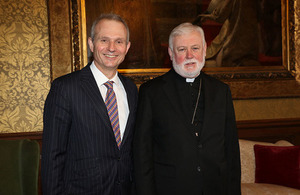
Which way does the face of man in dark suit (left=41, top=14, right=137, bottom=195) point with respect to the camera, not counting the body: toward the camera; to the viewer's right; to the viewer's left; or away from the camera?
toward the camera

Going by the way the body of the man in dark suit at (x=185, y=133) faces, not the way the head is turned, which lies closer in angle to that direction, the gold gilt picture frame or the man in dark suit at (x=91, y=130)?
the man in dark suit

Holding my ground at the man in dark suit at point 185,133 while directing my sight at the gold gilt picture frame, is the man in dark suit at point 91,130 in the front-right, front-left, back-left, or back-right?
back-left

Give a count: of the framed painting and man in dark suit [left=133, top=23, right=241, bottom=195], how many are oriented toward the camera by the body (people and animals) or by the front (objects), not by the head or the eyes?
2

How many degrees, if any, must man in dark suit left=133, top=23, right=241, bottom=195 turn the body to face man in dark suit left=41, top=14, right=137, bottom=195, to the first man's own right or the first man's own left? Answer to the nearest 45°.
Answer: approximately 45° to the first man's own right

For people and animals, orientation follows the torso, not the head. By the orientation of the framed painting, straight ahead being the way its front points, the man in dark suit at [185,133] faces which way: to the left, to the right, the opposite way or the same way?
the same way

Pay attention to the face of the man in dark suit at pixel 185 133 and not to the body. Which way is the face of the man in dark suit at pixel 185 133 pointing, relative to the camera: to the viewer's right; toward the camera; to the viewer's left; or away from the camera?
toward the camera

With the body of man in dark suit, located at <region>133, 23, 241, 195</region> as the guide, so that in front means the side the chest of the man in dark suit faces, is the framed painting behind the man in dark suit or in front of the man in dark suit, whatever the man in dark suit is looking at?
behind

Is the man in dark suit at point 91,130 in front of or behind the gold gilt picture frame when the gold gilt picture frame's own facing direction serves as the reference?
in front

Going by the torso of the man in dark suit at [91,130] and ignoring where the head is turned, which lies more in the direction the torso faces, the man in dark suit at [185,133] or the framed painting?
the man in dark suit

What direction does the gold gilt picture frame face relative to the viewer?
toward the camera

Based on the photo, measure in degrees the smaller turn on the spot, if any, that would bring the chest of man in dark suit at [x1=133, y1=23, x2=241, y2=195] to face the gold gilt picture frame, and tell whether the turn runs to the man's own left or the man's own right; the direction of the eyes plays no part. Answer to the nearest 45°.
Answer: approximately 180°

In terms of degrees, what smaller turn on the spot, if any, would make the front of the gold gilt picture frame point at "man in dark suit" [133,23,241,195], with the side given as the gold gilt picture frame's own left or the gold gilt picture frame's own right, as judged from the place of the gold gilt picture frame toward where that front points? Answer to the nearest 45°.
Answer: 0° — it already faces them

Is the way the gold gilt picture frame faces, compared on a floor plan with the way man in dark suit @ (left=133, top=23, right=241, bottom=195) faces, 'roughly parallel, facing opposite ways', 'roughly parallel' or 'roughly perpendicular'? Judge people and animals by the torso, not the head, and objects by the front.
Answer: roughly parallel

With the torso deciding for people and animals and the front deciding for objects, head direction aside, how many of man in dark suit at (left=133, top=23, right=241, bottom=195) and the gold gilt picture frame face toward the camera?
2
